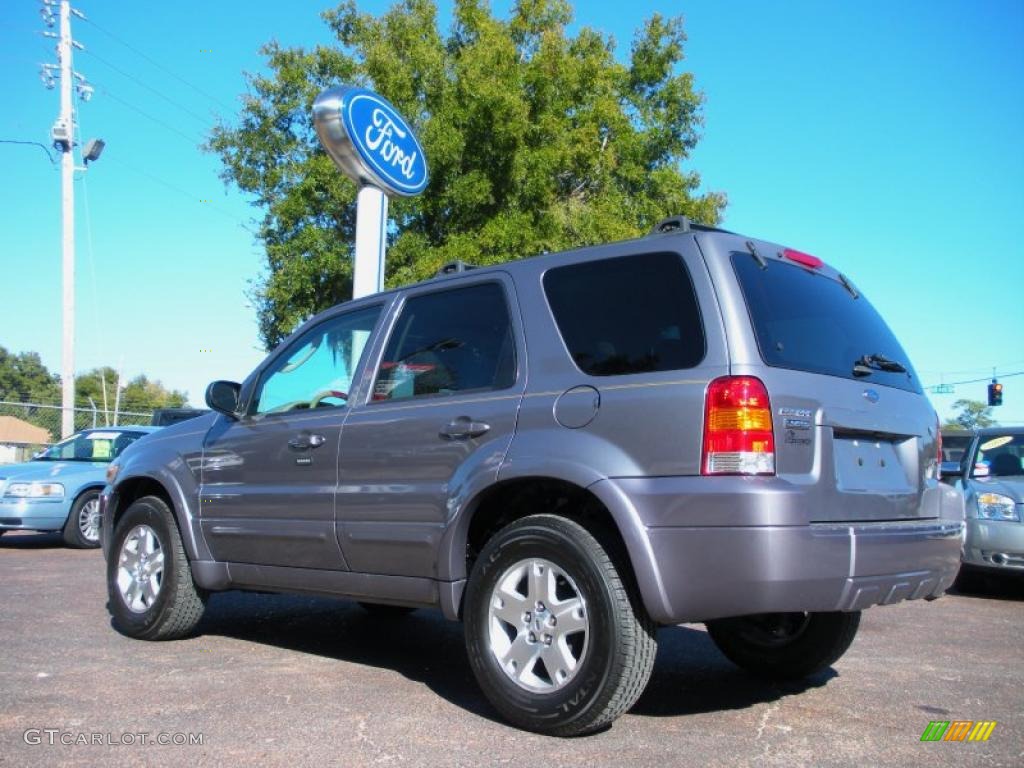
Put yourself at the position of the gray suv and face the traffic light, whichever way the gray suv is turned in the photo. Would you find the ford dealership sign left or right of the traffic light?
left

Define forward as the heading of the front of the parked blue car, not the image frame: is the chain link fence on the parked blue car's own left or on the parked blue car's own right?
on the parked blue car's own right

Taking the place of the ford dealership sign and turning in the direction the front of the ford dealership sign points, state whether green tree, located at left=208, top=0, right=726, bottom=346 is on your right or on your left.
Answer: on your left

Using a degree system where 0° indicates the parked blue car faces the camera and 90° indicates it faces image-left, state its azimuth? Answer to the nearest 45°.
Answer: approximately 45°

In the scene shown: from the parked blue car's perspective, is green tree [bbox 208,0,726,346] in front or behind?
behind

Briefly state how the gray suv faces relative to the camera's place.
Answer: facing away from the viewer and to the left of the viewer

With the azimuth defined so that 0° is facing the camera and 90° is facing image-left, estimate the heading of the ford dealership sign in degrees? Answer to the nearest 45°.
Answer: approximately 315°

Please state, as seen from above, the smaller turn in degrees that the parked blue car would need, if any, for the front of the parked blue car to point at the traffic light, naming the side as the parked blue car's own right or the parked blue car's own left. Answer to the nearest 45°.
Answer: approximately 135° to the parked blue car's own left

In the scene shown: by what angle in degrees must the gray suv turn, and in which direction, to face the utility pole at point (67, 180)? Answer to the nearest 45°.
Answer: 0° — it already faces it

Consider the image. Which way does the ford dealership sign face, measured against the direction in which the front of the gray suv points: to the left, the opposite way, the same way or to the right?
the opposite way

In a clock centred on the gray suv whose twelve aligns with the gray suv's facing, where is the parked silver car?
The parked silver car is roughly at 3 o'clock from the gray suv.
